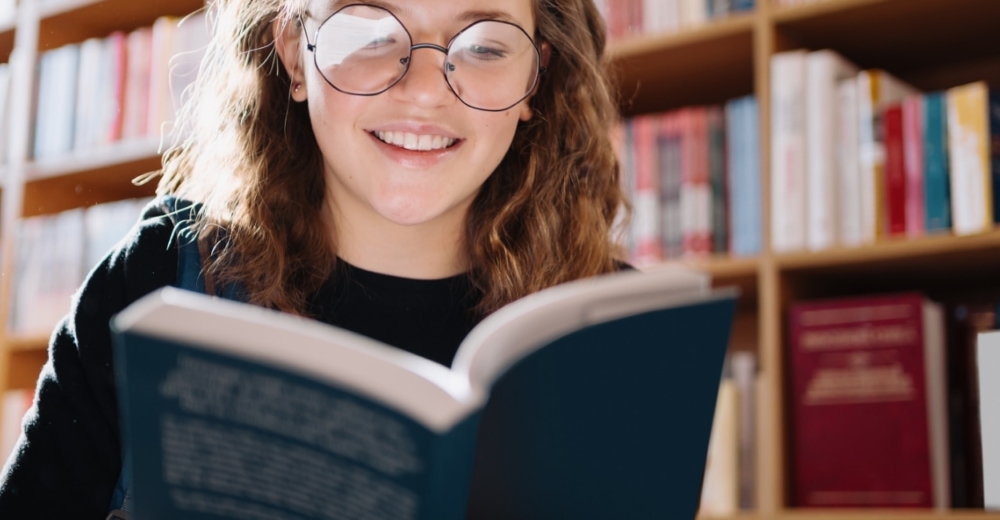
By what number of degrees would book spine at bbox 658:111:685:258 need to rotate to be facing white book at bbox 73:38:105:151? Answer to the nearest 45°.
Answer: approximately 90° to its right

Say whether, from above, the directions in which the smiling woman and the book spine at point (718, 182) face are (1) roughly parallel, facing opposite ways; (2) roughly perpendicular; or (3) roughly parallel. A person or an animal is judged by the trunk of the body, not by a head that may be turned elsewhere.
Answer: roughly parallel

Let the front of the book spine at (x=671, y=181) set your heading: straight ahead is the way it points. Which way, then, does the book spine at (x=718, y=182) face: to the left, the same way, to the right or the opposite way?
the same way

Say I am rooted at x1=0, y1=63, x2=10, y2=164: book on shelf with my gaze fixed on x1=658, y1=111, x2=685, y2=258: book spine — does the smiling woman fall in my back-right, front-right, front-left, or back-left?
front-right

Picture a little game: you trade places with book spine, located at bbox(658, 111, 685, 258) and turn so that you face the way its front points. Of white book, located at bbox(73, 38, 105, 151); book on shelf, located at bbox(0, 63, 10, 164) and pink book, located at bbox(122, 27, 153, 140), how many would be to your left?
0

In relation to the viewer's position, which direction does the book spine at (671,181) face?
facing the viewer

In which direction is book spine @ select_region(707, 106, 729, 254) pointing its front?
toward the camera

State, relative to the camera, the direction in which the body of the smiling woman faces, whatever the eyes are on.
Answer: toward the camera

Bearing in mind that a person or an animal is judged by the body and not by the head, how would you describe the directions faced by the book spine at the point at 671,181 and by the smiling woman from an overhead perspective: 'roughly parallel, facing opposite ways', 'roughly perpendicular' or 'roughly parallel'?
roughly parallel

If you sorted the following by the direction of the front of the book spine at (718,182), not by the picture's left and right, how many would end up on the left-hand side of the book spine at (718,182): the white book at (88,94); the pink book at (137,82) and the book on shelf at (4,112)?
0
